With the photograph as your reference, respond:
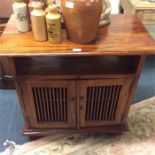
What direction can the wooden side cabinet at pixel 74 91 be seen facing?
toward the camera
